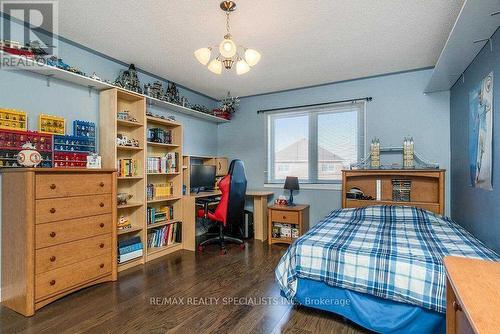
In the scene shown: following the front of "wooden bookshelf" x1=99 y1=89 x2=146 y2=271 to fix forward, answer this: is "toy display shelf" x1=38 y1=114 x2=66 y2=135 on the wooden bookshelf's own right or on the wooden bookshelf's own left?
on the wooden bookshelf's own right

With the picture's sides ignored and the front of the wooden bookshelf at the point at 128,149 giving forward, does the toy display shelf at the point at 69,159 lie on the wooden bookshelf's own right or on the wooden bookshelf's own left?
on the wooden bookshelf's own right

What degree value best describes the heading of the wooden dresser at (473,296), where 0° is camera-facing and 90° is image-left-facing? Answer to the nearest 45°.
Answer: approximately 90°

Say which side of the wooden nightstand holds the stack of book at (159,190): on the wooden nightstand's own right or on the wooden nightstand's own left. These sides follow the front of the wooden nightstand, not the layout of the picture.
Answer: on the wooden nightstand's own right

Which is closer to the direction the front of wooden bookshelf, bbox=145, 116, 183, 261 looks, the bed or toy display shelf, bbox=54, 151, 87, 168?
the bed

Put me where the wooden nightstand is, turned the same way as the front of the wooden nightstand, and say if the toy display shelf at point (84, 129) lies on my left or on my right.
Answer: on my right

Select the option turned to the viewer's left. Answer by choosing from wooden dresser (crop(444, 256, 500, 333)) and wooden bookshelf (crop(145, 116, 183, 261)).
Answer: the wooden dresser
